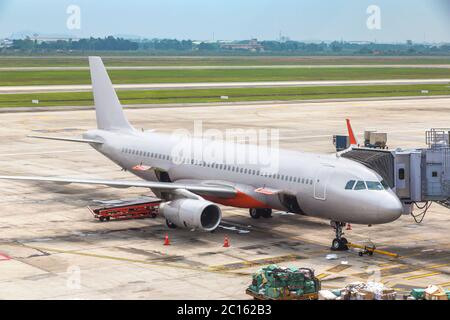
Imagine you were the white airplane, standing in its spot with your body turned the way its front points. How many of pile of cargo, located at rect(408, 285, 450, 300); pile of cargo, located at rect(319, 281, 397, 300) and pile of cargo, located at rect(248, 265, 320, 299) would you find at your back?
0

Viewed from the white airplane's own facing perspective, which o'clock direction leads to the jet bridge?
The jet bridge is roughly at 11 o'clock from the white airplane.

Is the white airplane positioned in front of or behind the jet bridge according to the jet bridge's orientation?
in front

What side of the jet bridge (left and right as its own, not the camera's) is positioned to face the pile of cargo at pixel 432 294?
left

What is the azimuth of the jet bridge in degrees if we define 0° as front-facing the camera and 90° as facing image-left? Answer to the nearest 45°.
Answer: approximately 90°

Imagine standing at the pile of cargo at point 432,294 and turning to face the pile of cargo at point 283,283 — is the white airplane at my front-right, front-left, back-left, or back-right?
front-right

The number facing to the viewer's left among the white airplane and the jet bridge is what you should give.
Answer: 1

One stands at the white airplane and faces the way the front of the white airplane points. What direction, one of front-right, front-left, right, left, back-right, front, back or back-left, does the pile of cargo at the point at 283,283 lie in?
front-right

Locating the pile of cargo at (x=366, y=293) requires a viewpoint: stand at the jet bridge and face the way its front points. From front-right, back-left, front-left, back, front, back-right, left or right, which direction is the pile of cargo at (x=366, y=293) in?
left

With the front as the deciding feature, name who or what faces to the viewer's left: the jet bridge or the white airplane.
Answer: the jet bridge

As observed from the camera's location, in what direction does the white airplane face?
facing the viewer and to the right of the viewer

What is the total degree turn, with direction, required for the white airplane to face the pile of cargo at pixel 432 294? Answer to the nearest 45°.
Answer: approximately 45° to its right

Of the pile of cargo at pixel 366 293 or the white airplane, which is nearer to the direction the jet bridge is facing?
the white airplane

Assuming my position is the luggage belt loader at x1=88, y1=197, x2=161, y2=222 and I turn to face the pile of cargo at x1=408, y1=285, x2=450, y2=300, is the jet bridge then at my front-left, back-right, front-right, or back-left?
front-left

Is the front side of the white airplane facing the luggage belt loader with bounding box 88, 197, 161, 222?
no

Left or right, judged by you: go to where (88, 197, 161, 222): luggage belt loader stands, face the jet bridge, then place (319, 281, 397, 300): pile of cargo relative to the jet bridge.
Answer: right

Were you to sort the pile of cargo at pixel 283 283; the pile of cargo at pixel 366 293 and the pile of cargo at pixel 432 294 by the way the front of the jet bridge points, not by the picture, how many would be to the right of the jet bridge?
0

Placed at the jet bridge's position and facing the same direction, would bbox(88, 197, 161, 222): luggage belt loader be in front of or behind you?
in front

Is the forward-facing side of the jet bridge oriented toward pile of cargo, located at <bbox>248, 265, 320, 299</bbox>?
no
